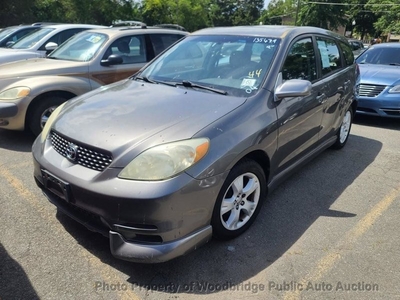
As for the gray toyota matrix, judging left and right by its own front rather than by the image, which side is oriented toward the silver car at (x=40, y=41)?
right

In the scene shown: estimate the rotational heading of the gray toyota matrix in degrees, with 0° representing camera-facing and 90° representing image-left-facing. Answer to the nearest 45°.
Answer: approximately 45°

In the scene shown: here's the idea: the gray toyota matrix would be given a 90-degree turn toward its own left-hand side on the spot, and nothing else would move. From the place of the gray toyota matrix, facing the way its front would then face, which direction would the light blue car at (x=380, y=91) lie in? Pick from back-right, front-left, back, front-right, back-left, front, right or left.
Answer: left

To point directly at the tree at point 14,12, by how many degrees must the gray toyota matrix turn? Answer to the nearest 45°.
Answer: approximately 90° to its right

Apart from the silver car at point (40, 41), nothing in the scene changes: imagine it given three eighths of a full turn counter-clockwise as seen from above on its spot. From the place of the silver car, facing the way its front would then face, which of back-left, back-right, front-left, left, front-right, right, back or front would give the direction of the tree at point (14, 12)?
left

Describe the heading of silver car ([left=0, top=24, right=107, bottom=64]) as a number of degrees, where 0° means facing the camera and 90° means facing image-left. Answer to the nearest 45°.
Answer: approximately 45°

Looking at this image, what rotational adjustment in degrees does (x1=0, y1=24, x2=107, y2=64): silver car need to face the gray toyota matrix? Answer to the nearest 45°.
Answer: approximately 45° to its left

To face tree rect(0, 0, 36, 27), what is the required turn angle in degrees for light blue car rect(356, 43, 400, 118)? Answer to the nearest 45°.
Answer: approximately 90° to its right

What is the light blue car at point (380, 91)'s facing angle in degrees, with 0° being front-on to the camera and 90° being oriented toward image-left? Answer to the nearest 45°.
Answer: approximately 45°
